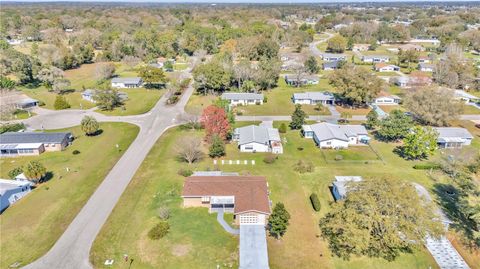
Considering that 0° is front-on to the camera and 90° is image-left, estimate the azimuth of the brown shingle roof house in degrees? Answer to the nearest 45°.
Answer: approximately 0°

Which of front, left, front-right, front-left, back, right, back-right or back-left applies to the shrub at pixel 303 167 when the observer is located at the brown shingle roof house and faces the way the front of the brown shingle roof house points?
back-left

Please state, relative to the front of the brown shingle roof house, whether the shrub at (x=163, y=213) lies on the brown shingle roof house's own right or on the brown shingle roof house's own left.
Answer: on the brown shingle roof house's own right

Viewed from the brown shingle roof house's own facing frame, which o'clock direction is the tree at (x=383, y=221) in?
The tree is roughly at 10 o'clock from the brown shingle roof house.

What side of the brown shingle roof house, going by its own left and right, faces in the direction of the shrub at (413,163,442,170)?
left

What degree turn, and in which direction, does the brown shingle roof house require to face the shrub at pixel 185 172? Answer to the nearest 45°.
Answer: approximately 135° to its right

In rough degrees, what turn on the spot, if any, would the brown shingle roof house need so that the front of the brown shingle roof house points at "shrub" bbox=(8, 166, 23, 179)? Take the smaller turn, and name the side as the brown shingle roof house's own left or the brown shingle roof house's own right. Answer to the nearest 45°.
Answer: approximately 90° to the brown shingle roof house's own right

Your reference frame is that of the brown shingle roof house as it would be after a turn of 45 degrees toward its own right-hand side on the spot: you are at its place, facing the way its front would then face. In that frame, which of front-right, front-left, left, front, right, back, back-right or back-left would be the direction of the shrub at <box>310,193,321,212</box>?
back-left

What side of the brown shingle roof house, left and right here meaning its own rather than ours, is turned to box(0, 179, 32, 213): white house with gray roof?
right
